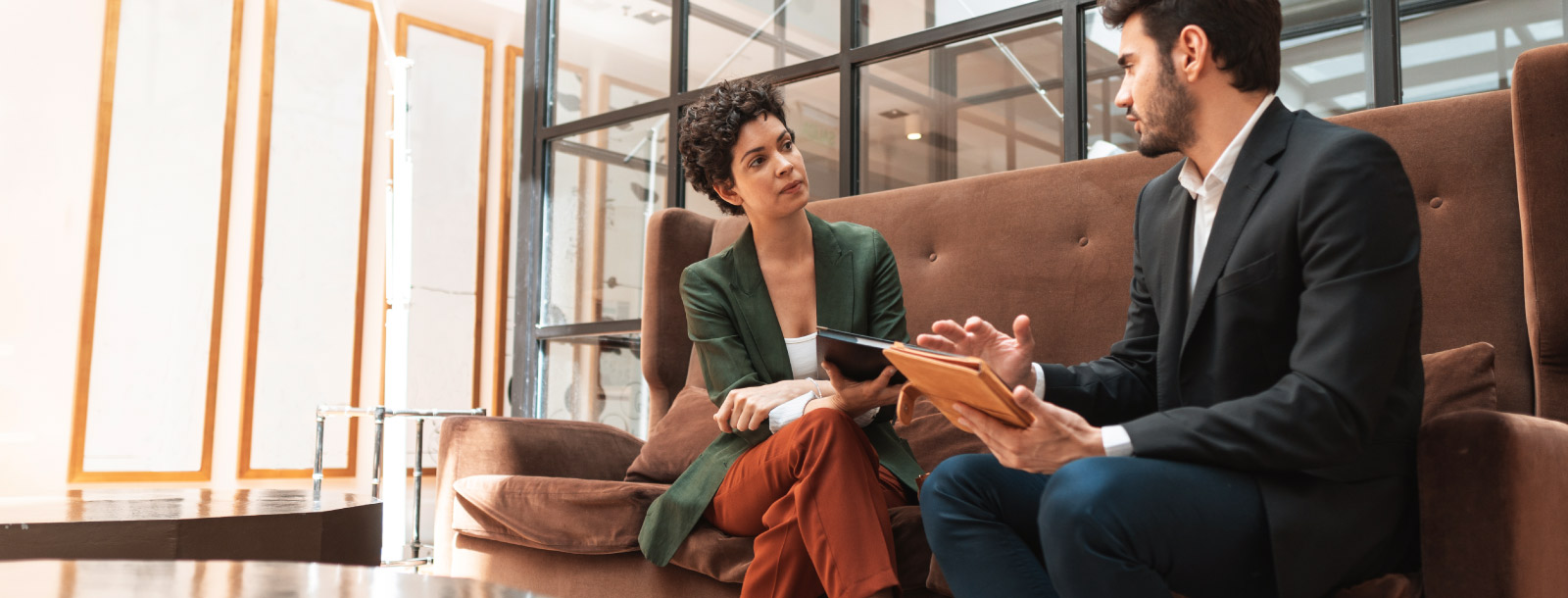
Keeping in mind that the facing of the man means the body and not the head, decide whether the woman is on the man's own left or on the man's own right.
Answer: on the man's own right

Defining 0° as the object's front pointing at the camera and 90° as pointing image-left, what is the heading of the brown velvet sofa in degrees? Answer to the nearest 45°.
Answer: approximately 45°

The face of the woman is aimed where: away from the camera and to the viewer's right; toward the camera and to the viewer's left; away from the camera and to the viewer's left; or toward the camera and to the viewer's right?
toward the camera and to the viewer's right

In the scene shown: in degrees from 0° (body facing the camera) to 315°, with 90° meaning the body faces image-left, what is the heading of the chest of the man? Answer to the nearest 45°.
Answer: approximately 45°

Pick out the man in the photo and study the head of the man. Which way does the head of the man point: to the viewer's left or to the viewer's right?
to the viewer's left

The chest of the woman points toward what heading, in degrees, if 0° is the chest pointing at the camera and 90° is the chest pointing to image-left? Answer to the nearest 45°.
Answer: approximately 315°

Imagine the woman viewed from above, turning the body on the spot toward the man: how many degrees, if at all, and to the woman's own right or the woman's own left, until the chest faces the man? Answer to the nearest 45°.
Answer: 0° — they already face them
